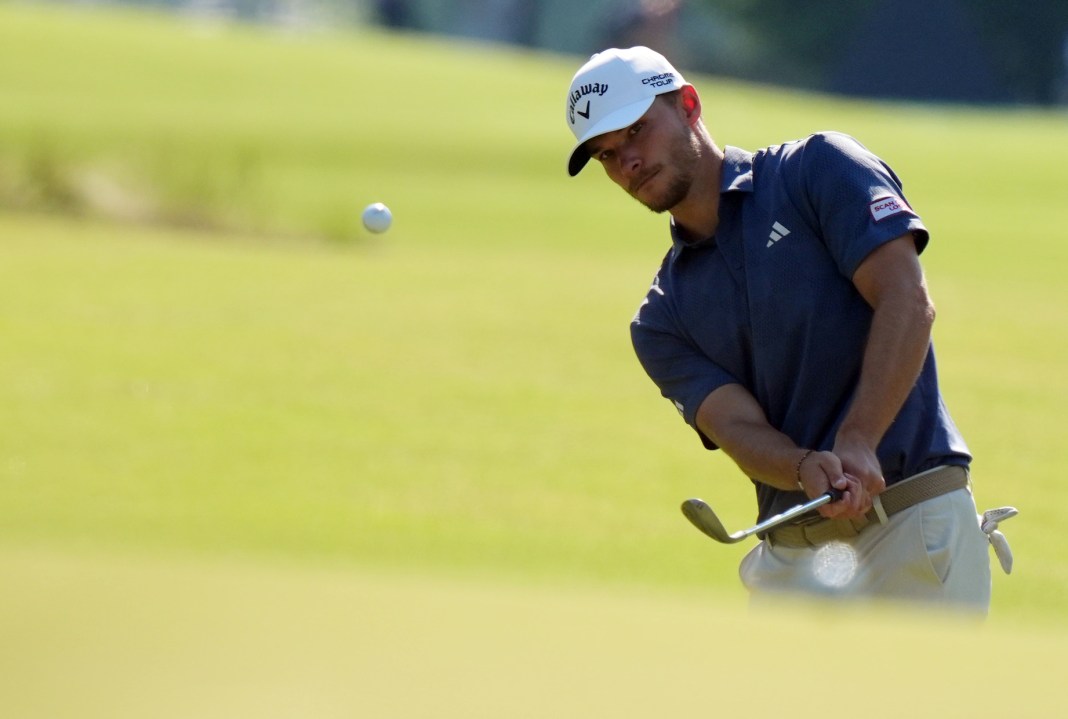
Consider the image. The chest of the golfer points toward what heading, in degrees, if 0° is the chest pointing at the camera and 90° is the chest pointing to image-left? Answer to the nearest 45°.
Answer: approximately 45°

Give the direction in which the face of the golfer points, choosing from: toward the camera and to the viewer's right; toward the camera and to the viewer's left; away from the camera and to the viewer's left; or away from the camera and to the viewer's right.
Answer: toward the camera and to the viewer's left

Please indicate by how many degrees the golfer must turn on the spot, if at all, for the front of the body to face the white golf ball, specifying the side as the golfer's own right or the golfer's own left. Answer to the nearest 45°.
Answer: approximately 90° to the golfer's own right
